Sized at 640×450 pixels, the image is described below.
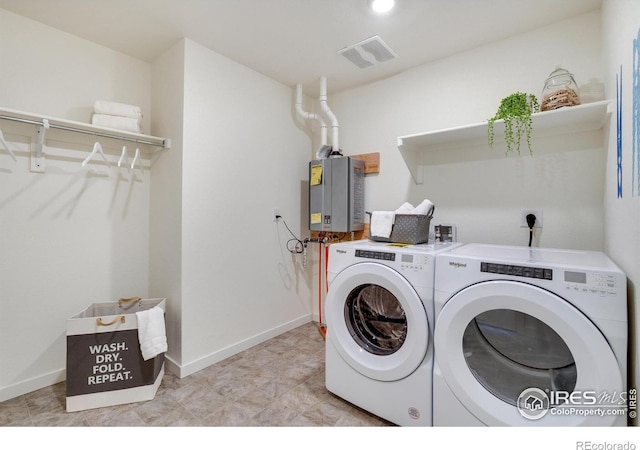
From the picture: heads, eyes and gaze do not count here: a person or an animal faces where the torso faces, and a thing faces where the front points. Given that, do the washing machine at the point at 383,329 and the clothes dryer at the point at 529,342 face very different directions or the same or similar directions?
same or similar directions

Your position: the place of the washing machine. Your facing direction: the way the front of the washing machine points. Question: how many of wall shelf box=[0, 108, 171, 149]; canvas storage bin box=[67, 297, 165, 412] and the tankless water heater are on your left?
0

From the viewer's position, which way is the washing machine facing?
facing the viewer and to the left of the viewer

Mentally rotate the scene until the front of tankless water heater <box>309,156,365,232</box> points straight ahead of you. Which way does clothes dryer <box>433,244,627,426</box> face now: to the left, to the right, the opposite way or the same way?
the same way

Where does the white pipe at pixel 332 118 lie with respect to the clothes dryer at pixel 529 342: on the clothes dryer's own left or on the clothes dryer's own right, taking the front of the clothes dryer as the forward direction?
on the clothes dryer's own right

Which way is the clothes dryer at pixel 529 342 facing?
toward the camera

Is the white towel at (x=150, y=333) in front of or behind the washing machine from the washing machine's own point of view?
in front

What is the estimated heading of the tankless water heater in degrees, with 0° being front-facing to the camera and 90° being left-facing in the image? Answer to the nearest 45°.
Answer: approximately 45°

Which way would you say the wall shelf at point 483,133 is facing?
toward the camera

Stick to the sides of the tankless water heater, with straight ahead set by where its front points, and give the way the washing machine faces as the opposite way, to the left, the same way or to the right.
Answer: the same way

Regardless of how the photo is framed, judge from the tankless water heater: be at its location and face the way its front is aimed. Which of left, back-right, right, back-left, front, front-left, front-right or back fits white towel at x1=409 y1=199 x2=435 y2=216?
left

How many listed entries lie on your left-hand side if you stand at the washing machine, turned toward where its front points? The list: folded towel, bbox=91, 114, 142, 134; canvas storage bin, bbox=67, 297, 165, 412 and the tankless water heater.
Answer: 0

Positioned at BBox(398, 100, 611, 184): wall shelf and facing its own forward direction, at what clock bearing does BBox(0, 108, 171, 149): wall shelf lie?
BBox(0, 108, 171, 149): wall shelf is roughly at 2 o'clock from BBox(398, 100, 611, 184): wall shelf.

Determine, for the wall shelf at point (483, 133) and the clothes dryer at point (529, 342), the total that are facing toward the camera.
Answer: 2

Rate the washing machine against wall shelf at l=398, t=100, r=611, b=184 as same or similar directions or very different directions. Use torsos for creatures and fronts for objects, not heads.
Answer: same or similar directions

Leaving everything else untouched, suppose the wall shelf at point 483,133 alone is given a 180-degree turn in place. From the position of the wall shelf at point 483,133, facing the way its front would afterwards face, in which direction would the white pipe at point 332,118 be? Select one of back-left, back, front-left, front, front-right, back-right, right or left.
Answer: left
